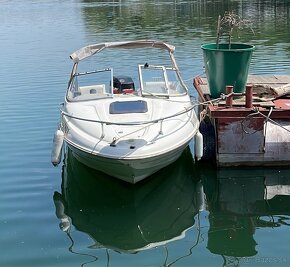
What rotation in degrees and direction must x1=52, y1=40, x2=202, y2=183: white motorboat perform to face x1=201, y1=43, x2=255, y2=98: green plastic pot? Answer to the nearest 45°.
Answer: approximately 135° to its left

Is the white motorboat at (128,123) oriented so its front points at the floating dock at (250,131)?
no

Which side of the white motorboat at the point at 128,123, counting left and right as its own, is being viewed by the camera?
front
